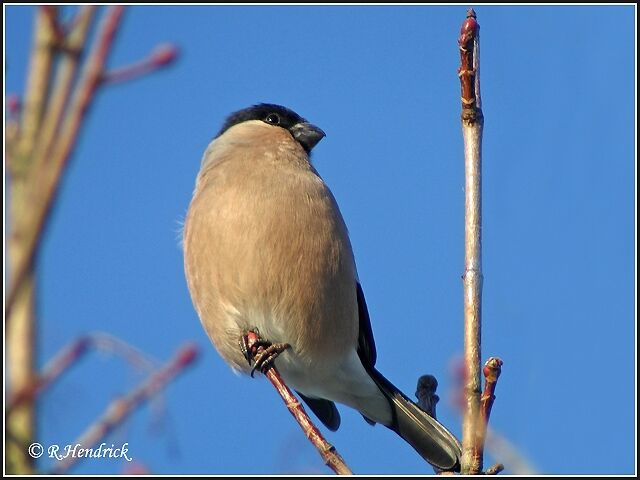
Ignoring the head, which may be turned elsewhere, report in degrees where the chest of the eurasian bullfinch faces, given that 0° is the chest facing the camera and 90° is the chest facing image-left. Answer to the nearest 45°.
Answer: approximately 45°

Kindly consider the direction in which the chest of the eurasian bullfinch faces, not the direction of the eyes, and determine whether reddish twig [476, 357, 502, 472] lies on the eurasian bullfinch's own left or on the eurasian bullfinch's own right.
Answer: on the eurasian bullfinch's own left
